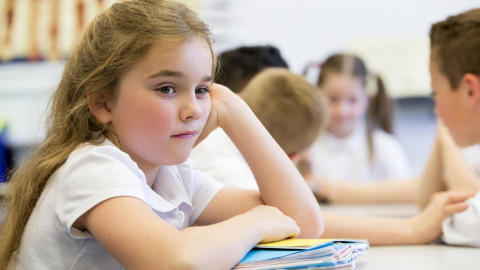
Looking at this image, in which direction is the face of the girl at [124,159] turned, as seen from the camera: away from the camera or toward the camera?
toward the camera

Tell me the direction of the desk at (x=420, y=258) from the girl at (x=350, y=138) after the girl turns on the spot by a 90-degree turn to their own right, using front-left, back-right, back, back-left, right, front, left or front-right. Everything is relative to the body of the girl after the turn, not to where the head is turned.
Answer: back-left

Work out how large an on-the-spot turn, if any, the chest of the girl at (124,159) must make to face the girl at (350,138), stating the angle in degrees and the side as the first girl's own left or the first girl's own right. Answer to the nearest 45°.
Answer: approximately 90° to the first girl's own left

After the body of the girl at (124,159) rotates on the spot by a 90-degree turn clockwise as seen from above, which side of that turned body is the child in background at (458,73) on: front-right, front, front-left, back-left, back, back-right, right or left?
back

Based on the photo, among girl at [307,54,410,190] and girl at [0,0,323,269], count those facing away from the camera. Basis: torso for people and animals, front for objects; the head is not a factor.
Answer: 0

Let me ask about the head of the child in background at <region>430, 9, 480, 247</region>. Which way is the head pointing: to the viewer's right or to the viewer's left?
to the viewer's left

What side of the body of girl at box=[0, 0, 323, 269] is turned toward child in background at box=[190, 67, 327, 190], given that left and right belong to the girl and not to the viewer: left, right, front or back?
left

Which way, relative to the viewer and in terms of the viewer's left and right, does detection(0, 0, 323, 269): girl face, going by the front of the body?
facing the viewer and to the right of the viewer

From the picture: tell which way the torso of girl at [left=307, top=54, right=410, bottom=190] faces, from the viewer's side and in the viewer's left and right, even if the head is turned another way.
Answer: facing the viewer and to the left of the viewer

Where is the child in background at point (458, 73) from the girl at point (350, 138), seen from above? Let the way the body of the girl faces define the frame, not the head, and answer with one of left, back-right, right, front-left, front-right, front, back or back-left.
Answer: front-left

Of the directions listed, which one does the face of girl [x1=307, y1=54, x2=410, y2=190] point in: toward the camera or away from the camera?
toward the camera
